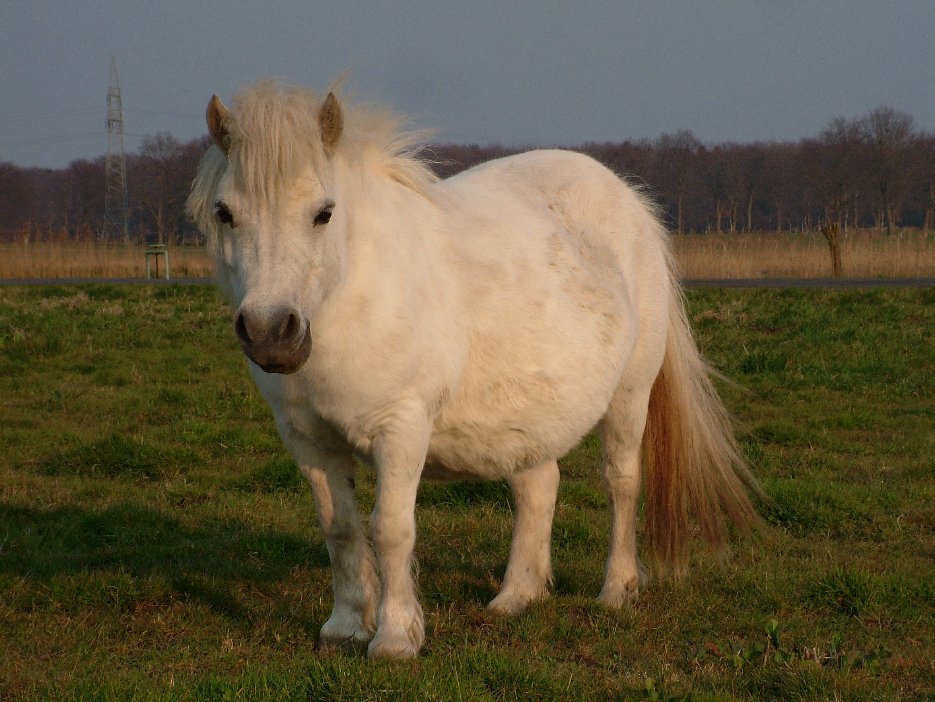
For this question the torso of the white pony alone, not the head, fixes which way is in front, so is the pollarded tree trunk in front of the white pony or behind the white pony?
behind

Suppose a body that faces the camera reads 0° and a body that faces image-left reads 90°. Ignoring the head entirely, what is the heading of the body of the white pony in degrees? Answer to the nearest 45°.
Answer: approximately 45°
